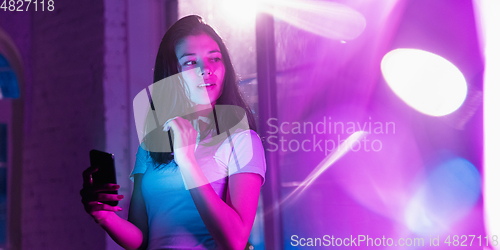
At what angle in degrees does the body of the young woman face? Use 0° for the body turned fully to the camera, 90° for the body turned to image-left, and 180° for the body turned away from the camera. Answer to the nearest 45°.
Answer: approximately 45°
